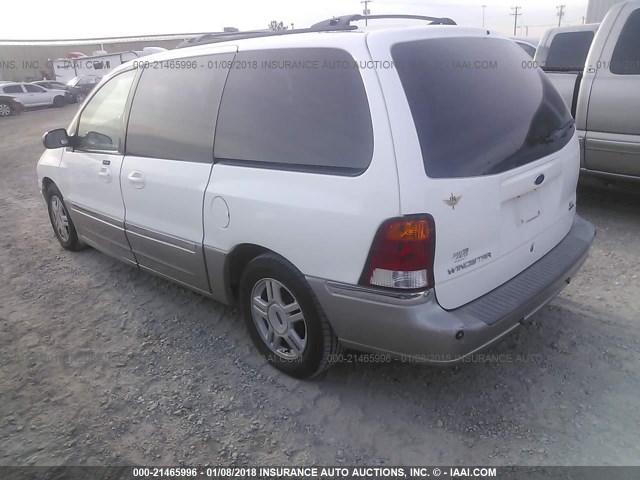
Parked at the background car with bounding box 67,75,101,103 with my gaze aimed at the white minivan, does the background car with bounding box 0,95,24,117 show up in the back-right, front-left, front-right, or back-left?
front-right

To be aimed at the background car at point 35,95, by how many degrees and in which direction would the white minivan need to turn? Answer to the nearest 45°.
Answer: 0° — it already faces it

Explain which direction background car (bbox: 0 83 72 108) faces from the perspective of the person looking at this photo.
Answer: facing to the right of the viewer

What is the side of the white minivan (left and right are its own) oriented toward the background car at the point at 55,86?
front

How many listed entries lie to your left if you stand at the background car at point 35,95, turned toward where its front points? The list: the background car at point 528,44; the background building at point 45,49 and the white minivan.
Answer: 1

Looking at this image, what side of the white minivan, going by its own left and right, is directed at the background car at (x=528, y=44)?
right

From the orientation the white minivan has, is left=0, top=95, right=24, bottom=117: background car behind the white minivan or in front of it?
in front

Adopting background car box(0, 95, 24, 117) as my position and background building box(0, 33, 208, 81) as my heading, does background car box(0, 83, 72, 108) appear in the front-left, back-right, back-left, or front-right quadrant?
front-right

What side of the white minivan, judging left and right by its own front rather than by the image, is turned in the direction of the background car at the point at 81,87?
front

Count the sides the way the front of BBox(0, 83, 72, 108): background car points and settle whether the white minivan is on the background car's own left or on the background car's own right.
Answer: on the background car's own right

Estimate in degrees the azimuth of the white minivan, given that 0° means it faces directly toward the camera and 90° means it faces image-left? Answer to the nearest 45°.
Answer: approximately 135°

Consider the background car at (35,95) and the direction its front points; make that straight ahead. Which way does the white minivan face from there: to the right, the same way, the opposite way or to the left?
to the left
